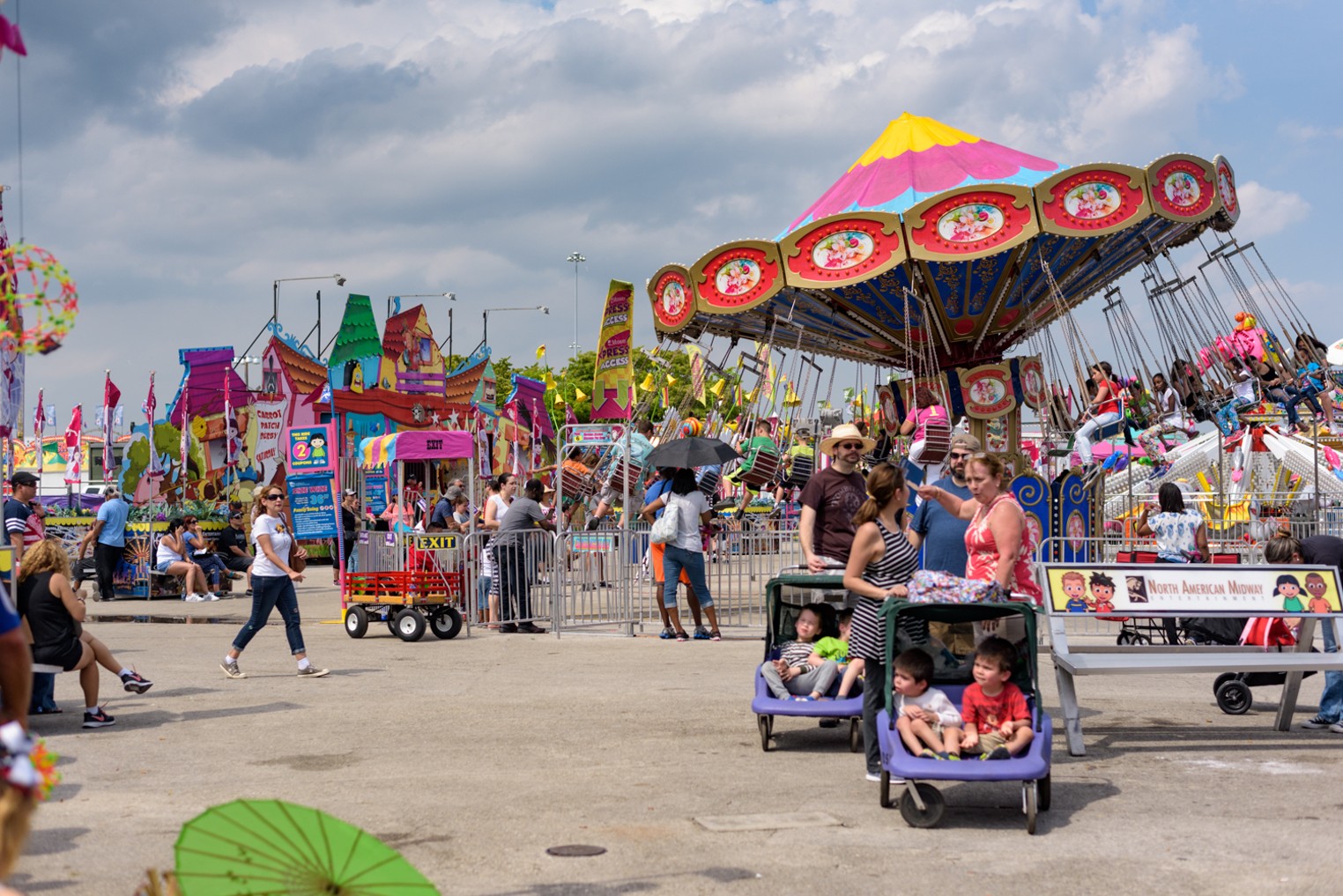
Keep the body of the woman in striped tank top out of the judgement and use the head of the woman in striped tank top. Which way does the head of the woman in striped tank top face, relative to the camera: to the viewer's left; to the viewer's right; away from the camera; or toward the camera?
to the viewer's right

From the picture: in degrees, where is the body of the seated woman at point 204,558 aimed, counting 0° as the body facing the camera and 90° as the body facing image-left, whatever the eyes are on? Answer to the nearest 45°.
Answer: approximately 315°

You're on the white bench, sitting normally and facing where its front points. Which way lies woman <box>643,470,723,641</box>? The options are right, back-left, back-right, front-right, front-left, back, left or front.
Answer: back-right

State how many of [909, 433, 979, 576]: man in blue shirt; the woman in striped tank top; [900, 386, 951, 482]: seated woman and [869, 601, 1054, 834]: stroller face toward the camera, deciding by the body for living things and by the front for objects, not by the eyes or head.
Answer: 2

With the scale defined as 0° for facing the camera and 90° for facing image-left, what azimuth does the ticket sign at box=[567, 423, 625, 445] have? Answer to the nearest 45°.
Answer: approximately 0°

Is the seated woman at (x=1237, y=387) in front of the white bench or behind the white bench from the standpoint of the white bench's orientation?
behind

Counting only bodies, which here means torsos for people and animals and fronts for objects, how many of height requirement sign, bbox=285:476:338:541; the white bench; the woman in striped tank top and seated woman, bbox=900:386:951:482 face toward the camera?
2

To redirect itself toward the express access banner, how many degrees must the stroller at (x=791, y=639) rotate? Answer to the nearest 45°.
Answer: approximately 180°

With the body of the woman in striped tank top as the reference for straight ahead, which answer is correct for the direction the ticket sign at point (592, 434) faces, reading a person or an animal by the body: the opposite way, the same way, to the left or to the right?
to the right

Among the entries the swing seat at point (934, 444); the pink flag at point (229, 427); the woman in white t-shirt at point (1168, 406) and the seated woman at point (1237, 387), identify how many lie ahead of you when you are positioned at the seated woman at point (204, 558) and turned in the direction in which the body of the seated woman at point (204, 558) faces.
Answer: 3

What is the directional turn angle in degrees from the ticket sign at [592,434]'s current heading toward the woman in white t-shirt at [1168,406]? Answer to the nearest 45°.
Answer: approximately 90° to its left

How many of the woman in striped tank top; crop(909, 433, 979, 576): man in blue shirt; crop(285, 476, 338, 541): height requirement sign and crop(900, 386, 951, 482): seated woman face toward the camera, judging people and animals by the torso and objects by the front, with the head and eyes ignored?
2

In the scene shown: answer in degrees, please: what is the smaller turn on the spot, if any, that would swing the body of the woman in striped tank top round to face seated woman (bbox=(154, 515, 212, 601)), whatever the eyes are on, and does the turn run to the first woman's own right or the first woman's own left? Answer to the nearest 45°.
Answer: approximately 135° to the first woman's own left
